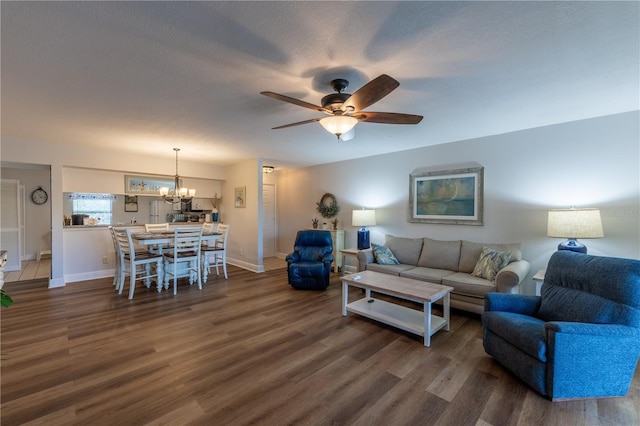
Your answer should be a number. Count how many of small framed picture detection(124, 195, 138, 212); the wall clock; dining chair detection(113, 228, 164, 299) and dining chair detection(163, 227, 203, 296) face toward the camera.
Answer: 2

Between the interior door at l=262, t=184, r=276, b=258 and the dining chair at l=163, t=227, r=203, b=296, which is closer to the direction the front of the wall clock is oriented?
the dining chair

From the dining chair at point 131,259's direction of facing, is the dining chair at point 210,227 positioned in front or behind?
in front

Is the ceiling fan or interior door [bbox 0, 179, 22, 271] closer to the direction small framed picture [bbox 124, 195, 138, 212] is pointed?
the ceiling fan

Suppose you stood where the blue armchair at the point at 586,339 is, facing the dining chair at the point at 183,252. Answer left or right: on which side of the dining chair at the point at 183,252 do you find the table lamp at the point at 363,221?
right

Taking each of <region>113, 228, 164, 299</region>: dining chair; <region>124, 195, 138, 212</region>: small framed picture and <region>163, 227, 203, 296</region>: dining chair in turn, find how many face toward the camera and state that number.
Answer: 1

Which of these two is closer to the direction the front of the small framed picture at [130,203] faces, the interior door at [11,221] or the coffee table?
the coffee table

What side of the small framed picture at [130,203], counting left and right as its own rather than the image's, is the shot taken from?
front

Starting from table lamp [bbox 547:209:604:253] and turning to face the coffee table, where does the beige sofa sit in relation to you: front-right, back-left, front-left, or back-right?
front-right

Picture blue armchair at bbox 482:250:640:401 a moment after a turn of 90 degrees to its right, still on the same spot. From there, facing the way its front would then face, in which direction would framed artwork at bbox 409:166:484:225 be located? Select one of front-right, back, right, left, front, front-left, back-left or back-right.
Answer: front

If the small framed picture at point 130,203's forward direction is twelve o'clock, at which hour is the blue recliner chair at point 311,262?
The blue recliner chair is roughly at 11 o'clock from the small framed picture.

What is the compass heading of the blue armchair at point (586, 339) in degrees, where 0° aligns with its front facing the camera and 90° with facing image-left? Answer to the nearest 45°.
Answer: approximately 45°

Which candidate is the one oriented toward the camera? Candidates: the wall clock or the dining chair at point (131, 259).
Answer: the wall clock

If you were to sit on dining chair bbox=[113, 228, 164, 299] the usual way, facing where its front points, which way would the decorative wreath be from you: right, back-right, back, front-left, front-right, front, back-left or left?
front-right

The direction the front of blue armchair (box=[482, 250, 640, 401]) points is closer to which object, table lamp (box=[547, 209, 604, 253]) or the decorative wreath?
the decorative wreath

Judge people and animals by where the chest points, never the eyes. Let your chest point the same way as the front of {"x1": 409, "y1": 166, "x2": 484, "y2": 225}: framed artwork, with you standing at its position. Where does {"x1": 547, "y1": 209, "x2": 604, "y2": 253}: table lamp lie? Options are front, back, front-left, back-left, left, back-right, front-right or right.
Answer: left

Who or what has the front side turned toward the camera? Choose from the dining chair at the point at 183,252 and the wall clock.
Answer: the wall clock
